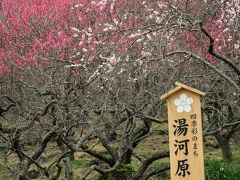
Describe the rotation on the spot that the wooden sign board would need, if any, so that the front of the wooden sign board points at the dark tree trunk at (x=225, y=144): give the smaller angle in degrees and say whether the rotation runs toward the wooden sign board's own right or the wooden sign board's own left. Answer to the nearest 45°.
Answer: approximately 180°

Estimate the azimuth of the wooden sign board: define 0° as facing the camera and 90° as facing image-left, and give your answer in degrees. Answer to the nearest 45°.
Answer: approximately 0°
